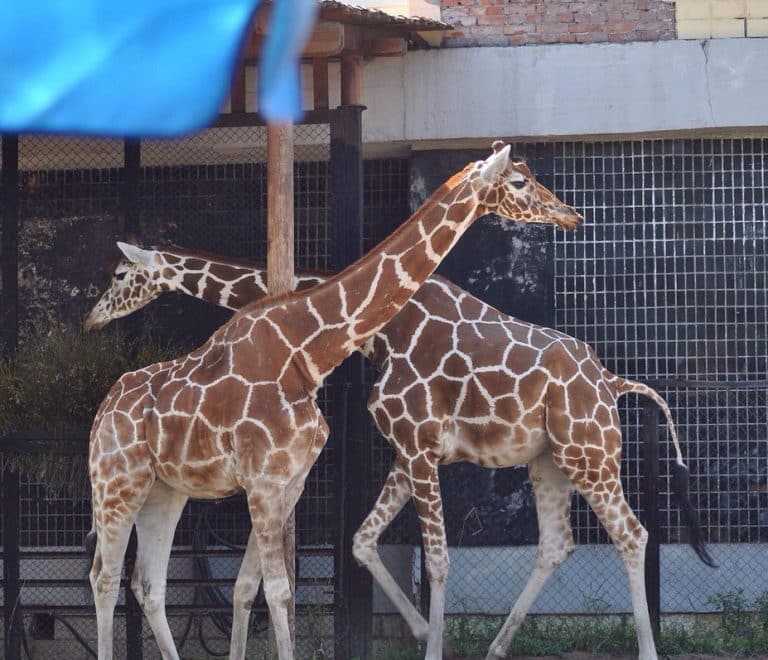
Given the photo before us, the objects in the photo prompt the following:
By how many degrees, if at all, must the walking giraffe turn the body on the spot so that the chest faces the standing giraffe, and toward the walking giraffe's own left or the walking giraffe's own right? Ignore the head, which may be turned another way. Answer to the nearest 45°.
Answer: approximately 45° to the walking giraffe's own left

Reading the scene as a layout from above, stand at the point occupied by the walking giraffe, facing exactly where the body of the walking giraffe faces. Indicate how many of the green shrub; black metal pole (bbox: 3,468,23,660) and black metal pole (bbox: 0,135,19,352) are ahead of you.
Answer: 3

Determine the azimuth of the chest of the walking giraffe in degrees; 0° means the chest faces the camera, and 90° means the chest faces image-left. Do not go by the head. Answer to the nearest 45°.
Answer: approximately 90°

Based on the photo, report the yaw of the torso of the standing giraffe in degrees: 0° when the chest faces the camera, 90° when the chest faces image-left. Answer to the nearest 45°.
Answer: approximately 270°

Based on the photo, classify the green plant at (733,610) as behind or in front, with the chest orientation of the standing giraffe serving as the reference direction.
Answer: in front

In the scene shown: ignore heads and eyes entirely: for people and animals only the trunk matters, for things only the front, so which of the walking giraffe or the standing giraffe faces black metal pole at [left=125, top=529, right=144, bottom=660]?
the walking giraffe

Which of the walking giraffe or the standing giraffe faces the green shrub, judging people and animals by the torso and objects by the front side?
the walking giraffe

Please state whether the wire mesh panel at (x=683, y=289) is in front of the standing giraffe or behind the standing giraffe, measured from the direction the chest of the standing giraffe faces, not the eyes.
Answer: in front

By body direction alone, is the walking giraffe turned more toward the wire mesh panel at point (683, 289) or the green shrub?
the green shrub

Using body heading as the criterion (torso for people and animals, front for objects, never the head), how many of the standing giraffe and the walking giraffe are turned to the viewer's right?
1

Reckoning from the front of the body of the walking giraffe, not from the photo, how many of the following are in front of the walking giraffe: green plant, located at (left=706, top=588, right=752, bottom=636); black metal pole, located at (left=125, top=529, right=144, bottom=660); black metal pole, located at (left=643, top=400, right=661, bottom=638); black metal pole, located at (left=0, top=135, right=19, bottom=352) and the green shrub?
3

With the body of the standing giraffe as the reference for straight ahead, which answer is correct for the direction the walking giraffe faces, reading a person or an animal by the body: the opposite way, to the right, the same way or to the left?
the opposite way
